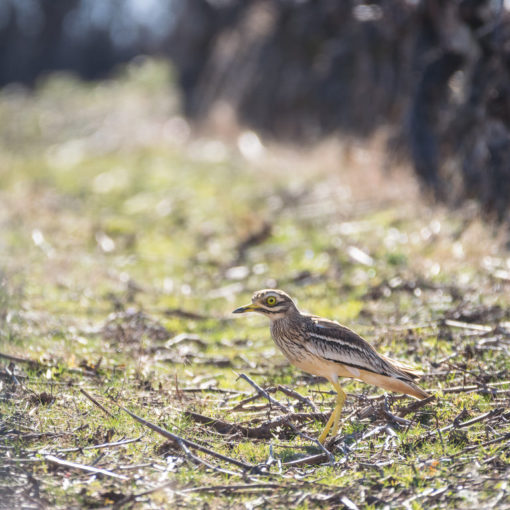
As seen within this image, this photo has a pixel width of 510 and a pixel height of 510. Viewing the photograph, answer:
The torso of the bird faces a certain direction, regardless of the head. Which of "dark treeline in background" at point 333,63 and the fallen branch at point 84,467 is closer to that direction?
the fallen branch

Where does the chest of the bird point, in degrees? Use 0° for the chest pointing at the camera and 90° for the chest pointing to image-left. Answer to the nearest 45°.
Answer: approximately 90°

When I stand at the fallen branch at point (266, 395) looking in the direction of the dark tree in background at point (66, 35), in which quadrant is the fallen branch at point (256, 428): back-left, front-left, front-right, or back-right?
back-left

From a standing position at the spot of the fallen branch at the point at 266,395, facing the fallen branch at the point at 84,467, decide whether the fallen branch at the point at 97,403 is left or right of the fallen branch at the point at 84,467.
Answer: right

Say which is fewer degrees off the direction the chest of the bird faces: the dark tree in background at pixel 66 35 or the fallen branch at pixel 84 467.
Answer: the fallen branch

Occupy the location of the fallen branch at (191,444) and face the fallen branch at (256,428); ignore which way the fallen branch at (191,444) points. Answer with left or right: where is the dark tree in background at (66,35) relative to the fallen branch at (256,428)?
left

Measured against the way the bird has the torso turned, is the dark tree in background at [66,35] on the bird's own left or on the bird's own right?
on the bird's own right
